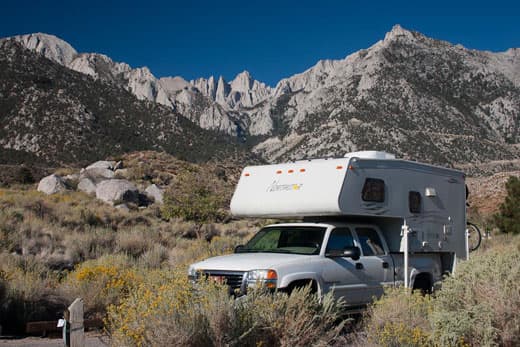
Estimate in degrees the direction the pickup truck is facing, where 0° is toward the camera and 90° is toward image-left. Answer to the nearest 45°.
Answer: approximately 45°

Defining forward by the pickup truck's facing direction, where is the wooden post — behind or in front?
in front

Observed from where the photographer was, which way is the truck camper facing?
facing the viewer and to the left of the viewer

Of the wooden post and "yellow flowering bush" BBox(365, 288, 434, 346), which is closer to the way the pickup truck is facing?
the wooden post

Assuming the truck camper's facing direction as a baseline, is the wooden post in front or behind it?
in front

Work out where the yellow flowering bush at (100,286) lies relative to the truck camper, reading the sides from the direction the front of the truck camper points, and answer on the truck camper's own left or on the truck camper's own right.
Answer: on the truck camper's own right

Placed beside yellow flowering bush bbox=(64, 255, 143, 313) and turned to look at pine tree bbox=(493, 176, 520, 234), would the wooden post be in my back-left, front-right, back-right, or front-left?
back-right

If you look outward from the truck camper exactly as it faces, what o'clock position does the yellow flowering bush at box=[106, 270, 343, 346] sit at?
The yellow flowering bush is roughly at 11 o'clock from the truck camper.

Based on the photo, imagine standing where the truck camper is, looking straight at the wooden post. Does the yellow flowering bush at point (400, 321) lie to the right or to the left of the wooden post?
left

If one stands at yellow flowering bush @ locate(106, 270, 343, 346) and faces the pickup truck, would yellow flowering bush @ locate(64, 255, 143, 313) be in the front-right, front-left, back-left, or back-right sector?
front-left

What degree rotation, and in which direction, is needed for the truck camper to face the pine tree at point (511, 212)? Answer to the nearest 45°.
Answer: approximately 180°

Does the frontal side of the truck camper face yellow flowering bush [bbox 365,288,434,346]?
no

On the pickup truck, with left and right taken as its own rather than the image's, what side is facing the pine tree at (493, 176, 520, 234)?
back

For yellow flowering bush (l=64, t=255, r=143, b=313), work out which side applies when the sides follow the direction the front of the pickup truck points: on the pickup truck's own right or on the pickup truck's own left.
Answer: on the pickup truck's own right

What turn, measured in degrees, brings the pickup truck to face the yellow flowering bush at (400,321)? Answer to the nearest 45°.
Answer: approximately 45° to its left

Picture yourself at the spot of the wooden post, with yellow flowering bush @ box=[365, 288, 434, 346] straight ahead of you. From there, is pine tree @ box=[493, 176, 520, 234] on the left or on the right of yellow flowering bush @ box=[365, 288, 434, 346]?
left
